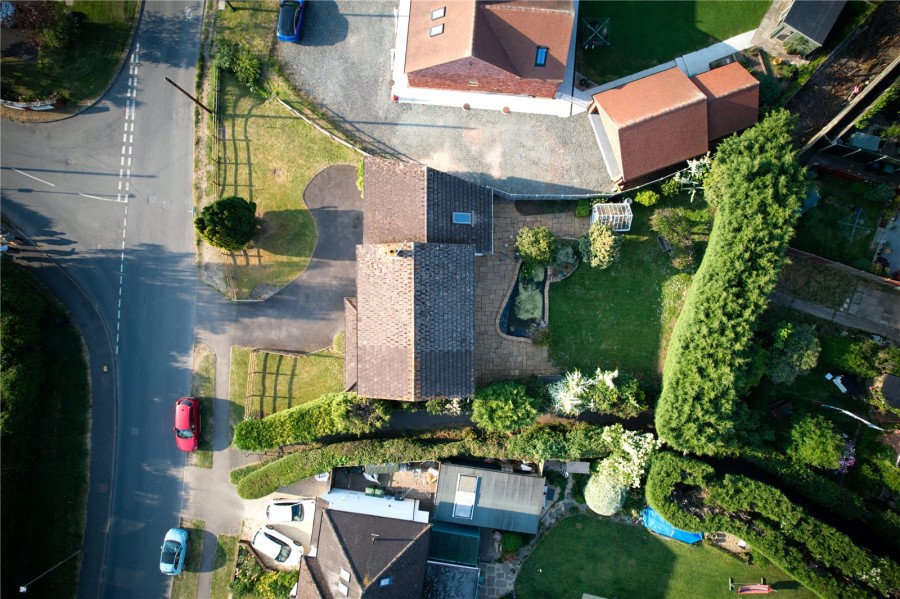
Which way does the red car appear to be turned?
toward the camera

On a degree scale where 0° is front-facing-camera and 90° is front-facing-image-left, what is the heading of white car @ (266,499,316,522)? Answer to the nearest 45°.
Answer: approximately 270°

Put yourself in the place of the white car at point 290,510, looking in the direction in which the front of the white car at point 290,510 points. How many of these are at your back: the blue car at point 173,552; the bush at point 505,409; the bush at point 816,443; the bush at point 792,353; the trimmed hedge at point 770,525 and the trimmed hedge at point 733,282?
1

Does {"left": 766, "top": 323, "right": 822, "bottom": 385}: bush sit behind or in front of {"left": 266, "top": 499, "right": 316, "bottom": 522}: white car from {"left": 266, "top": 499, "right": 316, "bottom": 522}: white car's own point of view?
in front

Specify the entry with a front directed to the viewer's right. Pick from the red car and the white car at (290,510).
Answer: the white car
